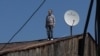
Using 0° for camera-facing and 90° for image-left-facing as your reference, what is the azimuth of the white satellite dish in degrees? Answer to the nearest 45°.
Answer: approximately 0°

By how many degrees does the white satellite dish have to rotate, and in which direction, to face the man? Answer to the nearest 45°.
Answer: approximately 90° to its right
